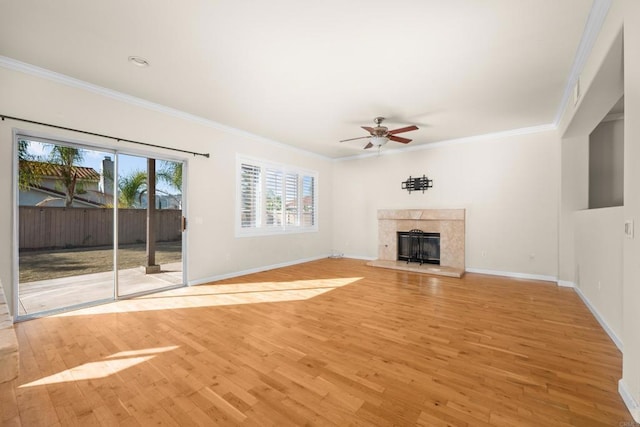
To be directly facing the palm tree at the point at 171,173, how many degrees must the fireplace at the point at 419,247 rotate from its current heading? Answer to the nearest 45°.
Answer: approximately 45° to its right

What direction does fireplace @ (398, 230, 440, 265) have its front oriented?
toward the camera

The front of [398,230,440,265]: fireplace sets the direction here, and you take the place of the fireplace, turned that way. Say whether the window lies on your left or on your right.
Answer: on your right

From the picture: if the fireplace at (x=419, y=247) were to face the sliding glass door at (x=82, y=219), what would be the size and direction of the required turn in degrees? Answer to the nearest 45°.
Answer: approximately 45° to its right

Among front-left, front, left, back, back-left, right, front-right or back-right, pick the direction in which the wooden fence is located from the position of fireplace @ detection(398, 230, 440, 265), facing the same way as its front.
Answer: front-right

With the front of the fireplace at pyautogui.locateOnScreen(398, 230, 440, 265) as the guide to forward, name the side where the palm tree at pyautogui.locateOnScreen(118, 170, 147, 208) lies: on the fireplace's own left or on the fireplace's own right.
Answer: on the fireplace's own right

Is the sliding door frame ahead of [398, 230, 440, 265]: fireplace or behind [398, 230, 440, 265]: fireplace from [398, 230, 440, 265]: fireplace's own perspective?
ahead

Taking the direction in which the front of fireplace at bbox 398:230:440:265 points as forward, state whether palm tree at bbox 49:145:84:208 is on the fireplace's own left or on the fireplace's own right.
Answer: on the fireplace's own right
